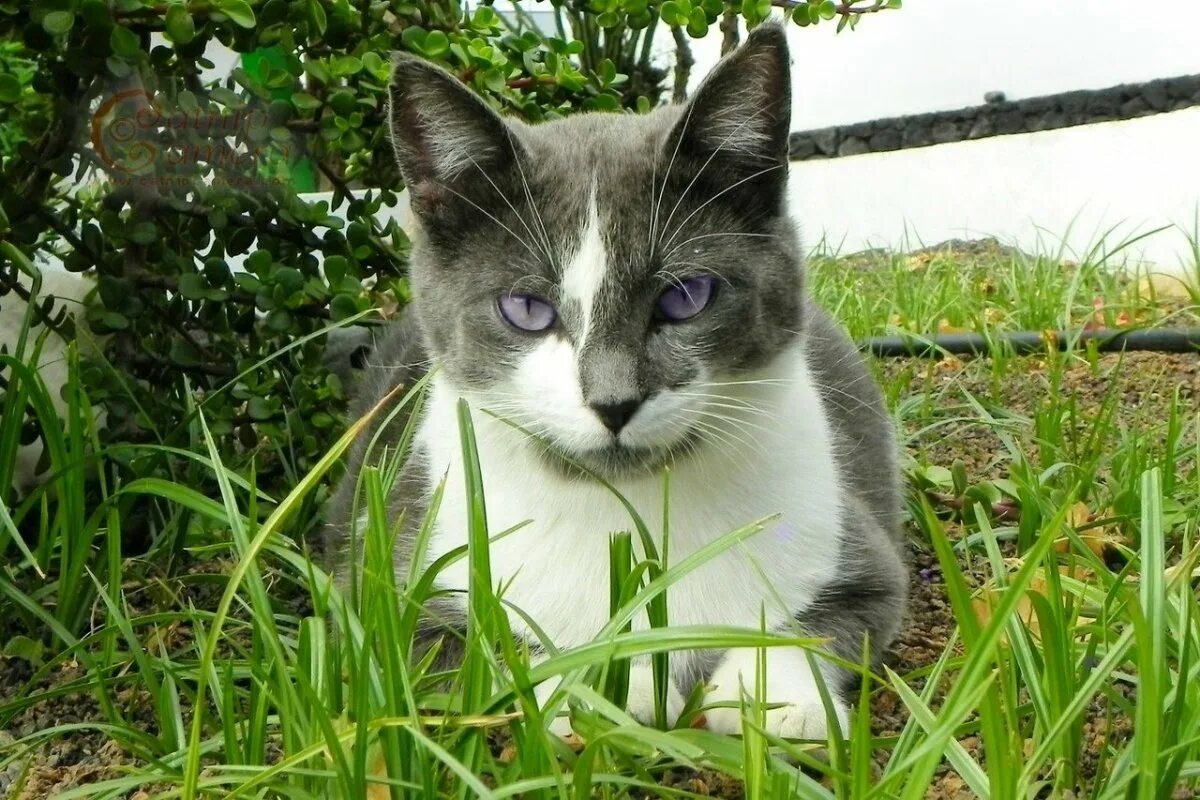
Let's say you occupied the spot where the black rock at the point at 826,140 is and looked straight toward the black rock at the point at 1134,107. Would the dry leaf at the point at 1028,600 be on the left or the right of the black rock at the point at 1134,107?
right

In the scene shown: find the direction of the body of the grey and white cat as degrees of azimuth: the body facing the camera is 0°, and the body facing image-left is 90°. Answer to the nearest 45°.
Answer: approximately 0°

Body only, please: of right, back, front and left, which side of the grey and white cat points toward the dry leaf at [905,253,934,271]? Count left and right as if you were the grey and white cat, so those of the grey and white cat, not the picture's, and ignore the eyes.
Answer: back

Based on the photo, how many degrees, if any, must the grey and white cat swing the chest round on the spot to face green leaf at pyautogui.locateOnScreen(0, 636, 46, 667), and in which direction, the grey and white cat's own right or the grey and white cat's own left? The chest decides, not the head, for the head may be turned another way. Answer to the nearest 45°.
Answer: approximately 90° to the grey and white cat's own right

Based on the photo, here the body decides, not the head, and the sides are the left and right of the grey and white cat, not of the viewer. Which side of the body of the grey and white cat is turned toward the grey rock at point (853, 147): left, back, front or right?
back

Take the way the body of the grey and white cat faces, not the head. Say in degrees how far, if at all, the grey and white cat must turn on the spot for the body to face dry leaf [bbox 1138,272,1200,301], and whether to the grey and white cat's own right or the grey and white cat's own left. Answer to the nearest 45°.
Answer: approximately 135° to the grey and white cat's own left

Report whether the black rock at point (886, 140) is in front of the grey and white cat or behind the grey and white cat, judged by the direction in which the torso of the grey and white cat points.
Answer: behind

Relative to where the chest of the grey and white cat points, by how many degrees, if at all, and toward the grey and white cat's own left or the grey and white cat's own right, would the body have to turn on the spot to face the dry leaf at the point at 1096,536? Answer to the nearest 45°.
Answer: approximately 90° to the grey and white cat's own left

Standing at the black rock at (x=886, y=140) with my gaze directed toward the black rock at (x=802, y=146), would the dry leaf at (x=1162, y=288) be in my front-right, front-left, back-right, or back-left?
back-left

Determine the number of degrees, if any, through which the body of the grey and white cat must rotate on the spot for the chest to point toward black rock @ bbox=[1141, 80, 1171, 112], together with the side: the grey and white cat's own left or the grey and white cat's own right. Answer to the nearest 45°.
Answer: approximately 135° to the grey and white cat's own left

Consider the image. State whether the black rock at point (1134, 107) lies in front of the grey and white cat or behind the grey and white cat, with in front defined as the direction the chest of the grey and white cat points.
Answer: behind
